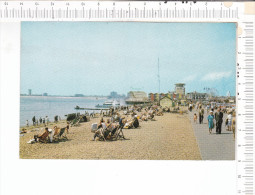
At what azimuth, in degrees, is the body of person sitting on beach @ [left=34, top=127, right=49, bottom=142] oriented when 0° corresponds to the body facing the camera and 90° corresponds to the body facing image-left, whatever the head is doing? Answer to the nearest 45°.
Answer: approximately 90°

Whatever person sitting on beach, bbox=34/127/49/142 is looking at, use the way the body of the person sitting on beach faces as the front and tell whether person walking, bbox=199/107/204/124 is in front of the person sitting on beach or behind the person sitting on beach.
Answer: behind
